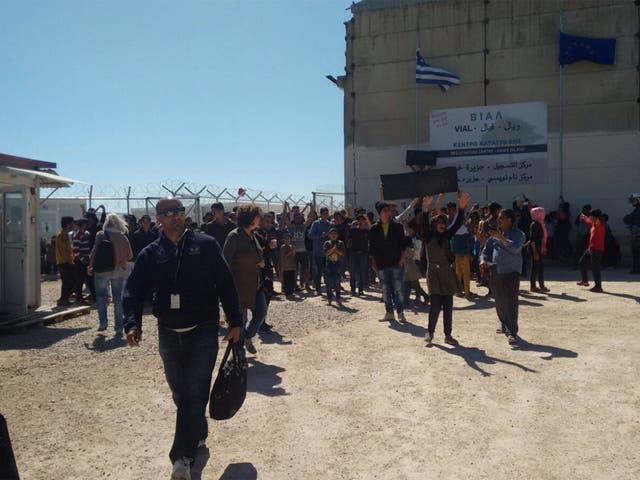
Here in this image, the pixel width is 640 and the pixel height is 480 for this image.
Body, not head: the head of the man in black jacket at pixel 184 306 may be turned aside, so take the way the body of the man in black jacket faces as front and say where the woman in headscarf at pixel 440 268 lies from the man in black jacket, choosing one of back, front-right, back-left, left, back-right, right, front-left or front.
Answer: back-left

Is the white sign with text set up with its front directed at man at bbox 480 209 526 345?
yes

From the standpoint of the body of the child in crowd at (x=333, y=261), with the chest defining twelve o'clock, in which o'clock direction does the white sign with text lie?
The white sign with text is roughly at 7 o'clock from the child in crowd.

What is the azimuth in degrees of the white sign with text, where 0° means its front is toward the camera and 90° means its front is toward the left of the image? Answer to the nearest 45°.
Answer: approximately 0°

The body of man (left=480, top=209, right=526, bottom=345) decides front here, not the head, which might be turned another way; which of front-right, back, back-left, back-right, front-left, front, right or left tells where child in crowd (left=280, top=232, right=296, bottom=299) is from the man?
right

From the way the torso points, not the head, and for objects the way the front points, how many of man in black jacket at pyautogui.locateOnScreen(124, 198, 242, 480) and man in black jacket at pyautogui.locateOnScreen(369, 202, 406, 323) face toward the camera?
2

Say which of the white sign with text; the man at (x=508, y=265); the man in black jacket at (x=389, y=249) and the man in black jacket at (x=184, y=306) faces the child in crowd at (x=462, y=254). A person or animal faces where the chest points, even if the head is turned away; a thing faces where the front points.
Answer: the white sign with text

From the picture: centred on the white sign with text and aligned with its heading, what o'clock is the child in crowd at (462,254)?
The child in crowd is roughly at 12 o'clock from the white sign with text.

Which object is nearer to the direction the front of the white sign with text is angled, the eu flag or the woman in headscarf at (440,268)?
the woman in headscarf

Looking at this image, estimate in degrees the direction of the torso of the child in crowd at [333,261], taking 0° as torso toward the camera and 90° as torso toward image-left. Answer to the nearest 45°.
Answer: approximately 0°
